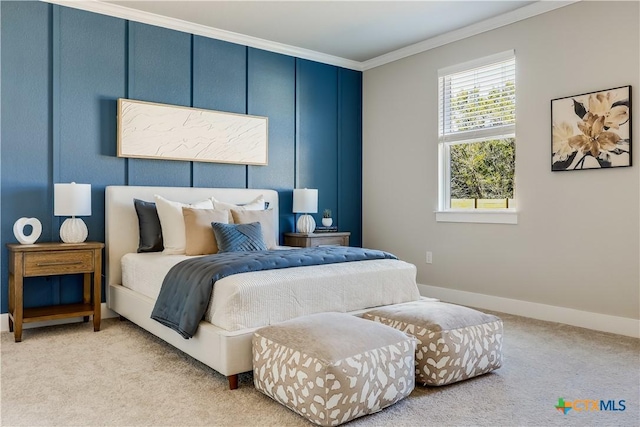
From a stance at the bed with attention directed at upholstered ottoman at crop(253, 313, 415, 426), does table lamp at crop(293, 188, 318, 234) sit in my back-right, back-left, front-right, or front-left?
back-left

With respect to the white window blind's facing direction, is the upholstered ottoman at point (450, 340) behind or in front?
in front

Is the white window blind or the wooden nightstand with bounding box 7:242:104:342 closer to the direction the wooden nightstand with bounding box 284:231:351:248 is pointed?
the white window blind

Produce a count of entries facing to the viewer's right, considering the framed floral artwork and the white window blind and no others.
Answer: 0

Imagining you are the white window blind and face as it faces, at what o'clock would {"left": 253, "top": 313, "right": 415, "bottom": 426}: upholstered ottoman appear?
The upholstered ottoman is roughly at 11 o'clock from the white window blind.

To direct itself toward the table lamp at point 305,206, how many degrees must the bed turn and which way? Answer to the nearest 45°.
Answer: approximately 135° to its left

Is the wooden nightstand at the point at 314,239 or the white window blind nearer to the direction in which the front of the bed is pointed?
the white window blind

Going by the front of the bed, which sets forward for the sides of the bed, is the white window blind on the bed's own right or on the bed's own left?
on the bed's own left

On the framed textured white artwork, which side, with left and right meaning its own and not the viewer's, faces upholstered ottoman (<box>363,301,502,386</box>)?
front

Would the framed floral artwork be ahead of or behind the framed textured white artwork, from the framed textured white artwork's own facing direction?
ahead

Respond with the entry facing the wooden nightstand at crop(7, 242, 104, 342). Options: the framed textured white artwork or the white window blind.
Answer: the white window blind

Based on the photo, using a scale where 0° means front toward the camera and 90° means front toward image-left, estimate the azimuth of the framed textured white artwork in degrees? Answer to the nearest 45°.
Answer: approximately 315°

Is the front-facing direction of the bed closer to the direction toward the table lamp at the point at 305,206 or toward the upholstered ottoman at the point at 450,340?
the upholstered ottoman

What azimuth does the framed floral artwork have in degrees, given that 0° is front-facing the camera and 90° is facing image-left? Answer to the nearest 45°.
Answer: approximately 45°

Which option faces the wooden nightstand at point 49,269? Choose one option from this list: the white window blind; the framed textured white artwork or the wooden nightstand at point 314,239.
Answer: the white window blind
